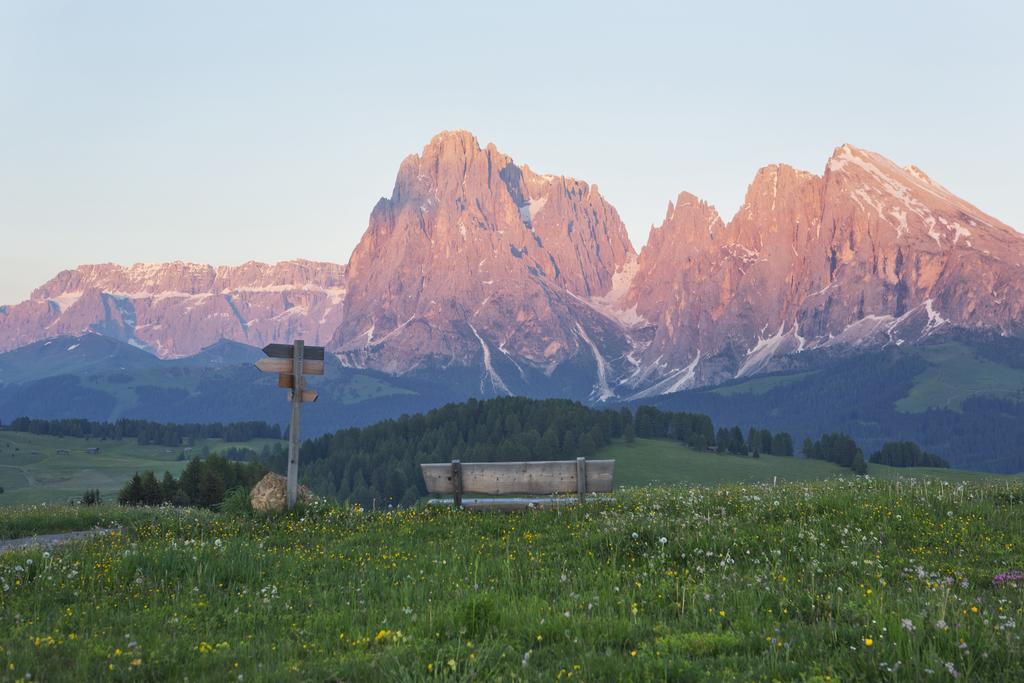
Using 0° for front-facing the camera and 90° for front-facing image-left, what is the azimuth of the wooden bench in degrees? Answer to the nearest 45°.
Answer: approximately 180°
